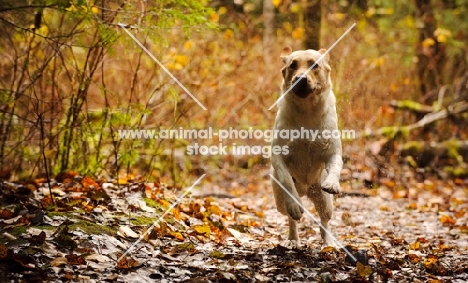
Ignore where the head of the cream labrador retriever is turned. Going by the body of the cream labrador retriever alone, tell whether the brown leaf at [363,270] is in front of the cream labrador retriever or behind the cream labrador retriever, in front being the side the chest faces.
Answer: in front

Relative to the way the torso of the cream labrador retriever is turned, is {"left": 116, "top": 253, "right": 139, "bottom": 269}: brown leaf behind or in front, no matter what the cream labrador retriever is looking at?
in front

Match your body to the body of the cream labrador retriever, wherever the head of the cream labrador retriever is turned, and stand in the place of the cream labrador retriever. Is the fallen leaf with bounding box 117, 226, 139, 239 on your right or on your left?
on your right

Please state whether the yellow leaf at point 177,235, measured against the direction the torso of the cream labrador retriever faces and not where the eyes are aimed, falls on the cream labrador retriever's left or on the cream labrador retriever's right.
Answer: on the cream labrador retriever's right

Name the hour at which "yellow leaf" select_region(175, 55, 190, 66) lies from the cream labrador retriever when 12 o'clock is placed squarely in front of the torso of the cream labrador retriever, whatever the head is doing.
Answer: The yellow leaf is roughly at 5 o'clock from the cream labrador retriever.

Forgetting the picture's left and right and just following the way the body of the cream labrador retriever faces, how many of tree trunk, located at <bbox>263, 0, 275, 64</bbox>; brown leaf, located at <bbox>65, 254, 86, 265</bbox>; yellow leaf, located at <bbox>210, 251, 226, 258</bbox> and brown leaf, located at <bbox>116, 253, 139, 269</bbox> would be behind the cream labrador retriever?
1

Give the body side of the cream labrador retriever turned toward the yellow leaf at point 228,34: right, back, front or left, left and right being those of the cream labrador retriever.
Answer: back

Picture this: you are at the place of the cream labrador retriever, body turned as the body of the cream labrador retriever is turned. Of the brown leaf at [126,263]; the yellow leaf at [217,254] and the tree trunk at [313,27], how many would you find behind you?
1

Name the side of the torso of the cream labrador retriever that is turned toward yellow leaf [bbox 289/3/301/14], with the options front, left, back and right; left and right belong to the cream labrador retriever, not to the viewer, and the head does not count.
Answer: back

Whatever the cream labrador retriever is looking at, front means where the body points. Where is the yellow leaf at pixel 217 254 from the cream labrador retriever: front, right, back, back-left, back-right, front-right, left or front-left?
front-right

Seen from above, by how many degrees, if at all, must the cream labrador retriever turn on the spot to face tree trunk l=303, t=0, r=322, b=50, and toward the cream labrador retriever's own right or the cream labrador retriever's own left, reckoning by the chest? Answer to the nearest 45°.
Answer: approximately 180°

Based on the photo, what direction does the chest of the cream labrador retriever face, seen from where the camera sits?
toward the camera

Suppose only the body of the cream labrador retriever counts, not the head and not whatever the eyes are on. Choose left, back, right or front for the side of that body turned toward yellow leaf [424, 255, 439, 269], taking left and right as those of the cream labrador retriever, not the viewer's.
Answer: left

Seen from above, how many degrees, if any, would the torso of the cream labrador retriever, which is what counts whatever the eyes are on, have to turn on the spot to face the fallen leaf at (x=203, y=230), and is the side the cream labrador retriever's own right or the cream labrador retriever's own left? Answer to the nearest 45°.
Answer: approximately 90° to the cream labrador retriever's own right
